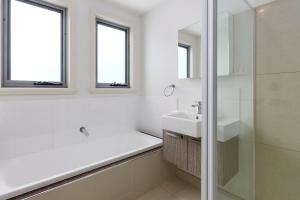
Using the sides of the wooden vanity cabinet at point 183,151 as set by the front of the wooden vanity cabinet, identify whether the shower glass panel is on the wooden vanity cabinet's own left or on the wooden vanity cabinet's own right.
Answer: on the wooden vanity cabinet's own left

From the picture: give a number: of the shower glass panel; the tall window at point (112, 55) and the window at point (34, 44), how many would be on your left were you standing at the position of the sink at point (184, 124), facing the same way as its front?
1

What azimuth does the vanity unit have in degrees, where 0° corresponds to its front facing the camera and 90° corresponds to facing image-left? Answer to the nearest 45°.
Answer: approximately 45°

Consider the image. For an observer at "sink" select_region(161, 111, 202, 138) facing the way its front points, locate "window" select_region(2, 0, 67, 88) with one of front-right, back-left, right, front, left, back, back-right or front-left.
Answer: front-right

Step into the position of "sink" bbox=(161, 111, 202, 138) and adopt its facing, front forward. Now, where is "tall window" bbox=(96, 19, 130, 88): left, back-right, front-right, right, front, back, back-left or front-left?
right

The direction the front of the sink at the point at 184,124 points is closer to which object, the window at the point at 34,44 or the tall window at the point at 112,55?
the window

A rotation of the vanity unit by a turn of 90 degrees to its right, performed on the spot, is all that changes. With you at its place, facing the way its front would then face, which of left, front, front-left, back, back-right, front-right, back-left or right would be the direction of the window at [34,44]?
front-left
